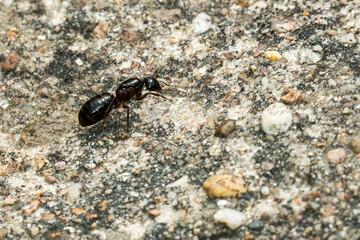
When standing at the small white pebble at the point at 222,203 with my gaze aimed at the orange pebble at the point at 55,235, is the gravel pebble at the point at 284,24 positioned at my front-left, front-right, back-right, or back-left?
back-right

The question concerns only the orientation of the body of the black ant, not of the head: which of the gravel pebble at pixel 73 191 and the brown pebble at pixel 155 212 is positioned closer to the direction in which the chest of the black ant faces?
the brown pebble

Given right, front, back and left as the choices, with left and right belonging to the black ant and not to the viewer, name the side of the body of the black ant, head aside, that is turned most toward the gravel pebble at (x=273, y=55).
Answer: front

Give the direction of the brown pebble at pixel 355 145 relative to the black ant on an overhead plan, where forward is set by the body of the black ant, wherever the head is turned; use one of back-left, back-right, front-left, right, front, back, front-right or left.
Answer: front-right

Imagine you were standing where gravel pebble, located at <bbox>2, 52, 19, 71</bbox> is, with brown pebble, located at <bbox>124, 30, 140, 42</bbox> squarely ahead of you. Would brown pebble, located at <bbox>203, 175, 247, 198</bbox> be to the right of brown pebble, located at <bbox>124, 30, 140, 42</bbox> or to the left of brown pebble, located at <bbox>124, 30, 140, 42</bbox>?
right

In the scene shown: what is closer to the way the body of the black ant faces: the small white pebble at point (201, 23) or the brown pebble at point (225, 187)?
the small white pebble

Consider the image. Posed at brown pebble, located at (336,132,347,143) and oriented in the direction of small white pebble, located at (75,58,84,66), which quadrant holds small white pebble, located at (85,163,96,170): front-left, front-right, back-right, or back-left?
front-left

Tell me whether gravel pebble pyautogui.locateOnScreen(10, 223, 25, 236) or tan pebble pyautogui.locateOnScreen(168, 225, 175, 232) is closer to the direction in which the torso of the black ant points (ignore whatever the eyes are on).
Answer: the tan pebble

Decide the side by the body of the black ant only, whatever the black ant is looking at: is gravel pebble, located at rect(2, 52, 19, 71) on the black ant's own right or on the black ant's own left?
on the black ant's own left

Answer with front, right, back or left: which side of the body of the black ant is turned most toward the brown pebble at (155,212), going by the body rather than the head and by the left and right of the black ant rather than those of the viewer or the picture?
right

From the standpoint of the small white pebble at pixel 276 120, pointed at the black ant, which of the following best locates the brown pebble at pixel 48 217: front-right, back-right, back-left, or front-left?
front-left

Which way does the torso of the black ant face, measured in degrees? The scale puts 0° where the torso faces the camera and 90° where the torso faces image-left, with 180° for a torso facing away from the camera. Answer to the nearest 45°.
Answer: approximately 270°

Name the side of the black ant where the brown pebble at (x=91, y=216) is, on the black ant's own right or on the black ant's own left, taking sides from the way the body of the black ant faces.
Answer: on the black ant's own right

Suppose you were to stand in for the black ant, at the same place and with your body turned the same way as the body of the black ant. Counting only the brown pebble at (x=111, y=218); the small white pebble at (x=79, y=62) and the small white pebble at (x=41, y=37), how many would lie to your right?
1

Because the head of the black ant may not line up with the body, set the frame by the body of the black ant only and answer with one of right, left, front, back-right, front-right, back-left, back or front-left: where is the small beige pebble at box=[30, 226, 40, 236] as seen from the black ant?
back-right

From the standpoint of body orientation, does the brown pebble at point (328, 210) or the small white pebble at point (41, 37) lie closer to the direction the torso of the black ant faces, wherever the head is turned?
the brown pebble

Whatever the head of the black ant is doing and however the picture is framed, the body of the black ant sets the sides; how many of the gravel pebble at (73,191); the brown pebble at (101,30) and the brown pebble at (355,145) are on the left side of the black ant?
1
